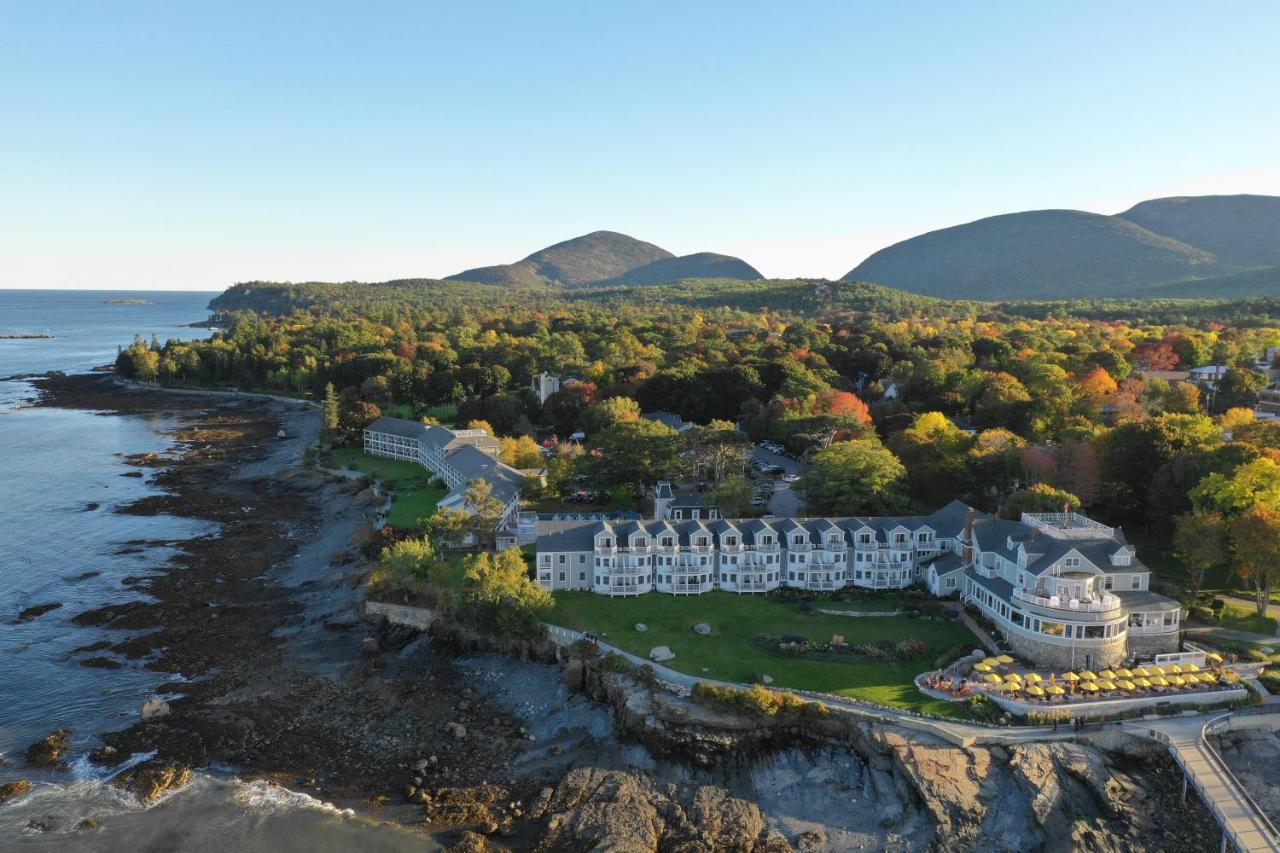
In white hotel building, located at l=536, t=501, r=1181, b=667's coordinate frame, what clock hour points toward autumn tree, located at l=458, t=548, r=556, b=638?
The autumn tree is roughly at 2 o'clock from the white hotel building.

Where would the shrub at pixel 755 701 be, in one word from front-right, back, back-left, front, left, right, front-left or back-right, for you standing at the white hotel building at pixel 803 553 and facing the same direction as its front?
front

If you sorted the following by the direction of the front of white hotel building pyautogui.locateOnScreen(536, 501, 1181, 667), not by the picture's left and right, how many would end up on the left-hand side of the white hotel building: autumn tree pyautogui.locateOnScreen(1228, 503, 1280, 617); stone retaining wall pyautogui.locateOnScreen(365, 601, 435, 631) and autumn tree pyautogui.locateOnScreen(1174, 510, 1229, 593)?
2

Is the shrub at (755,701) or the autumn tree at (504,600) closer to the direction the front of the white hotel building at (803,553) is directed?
the shrub

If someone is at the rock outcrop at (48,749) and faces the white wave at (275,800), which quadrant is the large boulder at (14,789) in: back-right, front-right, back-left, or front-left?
front-right

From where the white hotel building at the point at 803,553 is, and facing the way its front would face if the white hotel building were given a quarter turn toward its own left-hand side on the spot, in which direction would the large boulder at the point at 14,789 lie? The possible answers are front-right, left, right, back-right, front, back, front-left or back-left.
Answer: back-right

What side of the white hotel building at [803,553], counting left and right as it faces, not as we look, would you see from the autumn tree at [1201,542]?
left

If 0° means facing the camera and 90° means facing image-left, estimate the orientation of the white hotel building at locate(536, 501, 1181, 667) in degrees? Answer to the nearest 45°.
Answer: approximately 0°

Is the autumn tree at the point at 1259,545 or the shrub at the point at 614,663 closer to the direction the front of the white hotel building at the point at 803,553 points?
the shrub

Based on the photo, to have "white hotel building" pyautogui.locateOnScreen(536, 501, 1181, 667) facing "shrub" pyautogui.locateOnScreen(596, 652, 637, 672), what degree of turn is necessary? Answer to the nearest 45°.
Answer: approximately 45° to its right

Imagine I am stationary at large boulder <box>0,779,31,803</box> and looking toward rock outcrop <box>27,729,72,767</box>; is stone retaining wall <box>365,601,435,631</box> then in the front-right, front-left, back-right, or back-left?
front-right

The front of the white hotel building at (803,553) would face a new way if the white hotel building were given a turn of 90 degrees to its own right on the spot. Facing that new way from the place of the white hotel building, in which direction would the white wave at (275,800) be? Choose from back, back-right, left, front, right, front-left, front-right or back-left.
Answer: front-left
